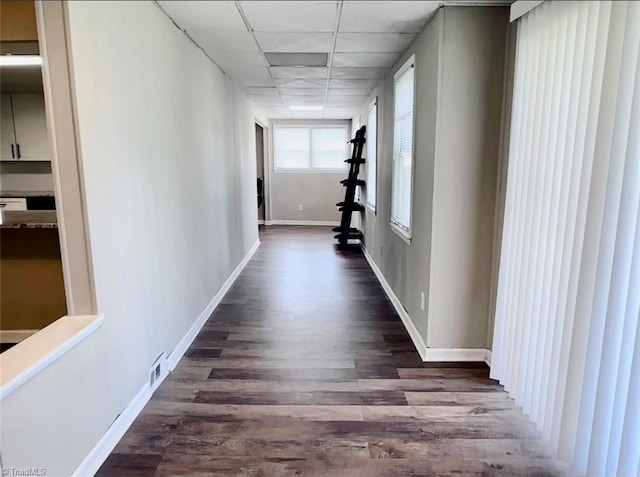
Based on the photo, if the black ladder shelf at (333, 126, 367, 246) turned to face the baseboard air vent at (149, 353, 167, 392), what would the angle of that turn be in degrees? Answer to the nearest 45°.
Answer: approximately 90° to its left

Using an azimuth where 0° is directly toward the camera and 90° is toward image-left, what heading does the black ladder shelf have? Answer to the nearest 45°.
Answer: approximately 90°

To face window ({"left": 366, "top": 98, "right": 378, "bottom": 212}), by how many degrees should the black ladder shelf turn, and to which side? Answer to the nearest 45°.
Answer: approximately 90° to its left

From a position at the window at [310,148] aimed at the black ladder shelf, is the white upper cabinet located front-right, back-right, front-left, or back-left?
front-right

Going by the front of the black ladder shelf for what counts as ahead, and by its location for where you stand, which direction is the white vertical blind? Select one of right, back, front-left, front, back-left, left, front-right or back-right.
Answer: left

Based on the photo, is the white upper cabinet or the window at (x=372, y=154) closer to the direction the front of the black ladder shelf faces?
the white upper cabinet
